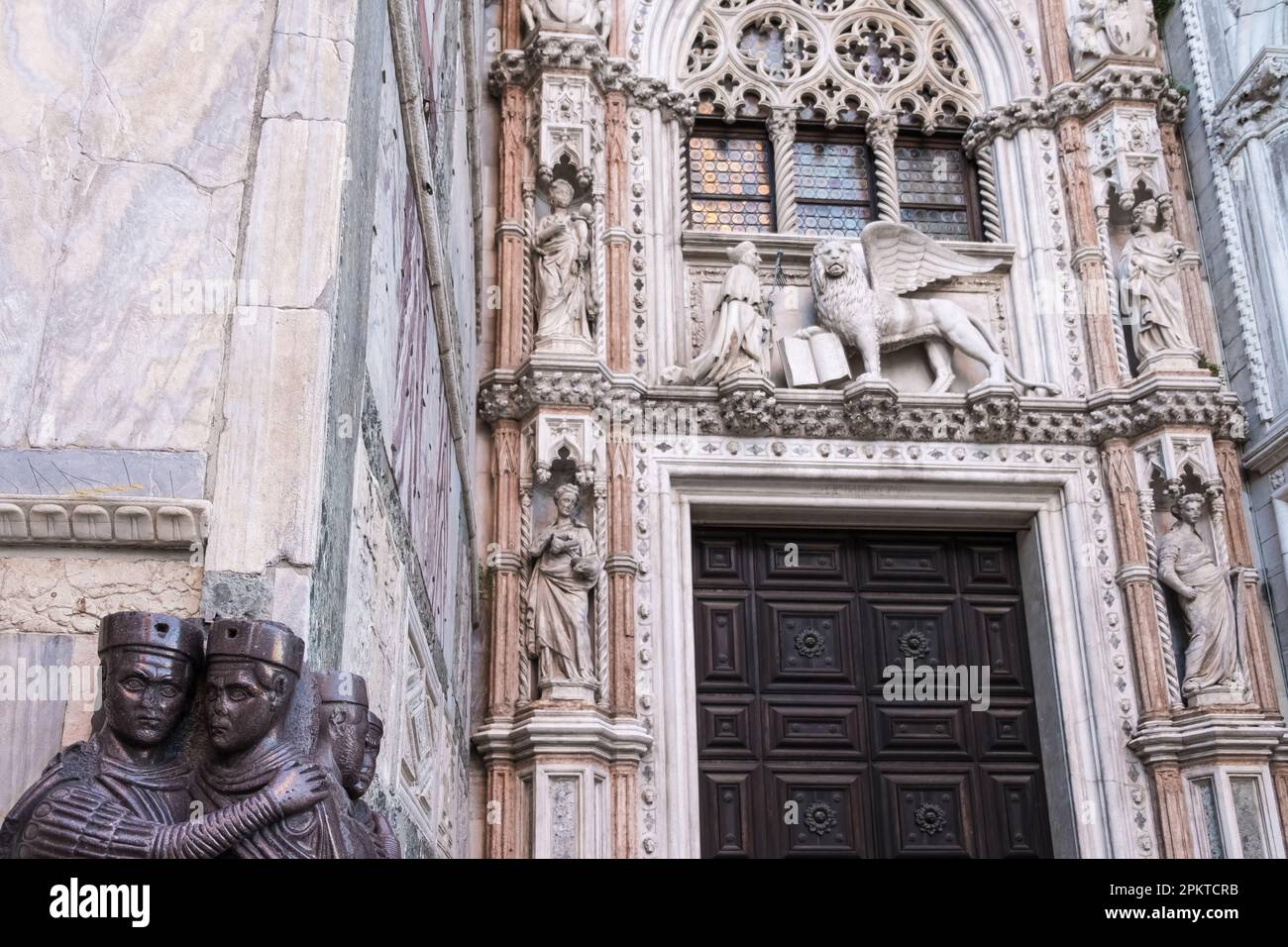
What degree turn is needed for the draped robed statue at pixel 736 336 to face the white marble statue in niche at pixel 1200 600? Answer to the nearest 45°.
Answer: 0° — it already faces it

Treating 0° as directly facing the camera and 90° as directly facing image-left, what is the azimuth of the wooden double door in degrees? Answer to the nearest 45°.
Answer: approximately 0°

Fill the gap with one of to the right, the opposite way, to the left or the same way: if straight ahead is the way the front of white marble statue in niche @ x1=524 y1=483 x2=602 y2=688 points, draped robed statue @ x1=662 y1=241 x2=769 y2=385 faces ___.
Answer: to the left

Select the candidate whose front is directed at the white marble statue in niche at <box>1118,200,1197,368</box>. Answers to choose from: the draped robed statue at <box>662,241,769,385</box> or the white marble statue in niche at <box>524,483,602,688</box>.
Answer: the draped robed statue

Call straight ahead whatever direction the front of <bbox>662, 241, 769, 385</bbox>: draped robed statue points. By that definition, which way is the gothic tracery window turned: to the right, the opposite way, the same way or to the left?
to the right

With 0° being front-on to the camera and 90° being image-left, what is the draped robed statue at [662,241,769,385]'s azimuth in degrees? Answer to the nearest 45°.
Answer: approximately 270°

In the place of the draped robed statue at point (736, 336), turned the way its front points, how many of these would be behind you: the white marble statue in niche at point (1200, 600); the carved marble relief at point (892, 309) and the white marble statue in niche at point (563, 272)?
1
